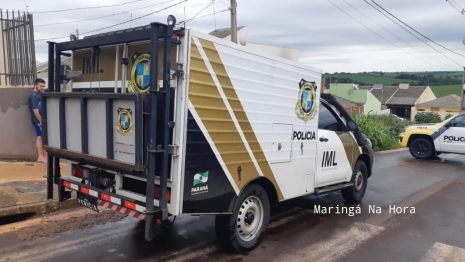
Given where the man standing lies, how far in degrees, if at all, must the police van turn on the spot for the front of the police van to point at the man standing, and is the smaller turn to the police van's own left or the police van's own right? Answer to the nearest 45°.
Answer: approximately 90° to the police van's own left

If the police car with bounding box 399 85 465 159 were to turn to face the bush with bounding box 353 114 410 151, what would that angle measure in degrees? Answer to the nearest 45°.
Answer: approximately 45° to its right

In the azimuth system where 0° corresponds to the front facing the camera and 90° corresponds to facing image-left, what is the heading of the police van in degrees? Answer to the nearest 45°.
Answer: approximately 225°

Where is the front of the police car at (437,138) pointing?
to the viewer's left

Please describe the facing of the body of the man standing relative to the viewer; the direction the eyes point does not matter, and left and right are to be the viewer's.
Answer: facing to the right of the viewer

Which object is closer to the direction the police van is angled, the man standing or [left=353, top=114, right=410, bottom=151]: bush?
the bush
